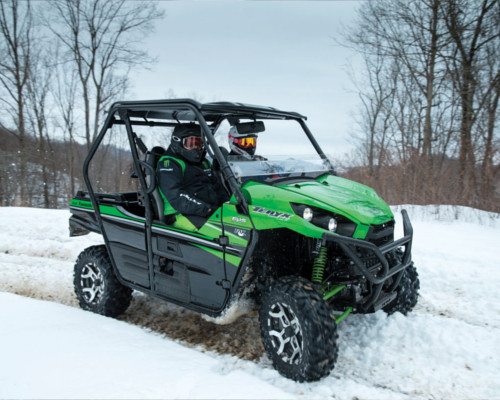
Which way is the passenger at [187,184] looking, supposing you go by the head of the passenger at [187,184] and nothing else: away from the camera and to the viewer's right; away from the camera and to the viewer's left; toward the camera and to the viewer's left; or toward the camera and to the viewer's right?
toward the camera and to the viewer's right

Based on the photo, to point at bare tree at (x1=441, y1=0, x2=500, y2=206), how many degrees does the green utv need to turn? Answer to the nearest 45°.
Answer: approximately 90° to its left

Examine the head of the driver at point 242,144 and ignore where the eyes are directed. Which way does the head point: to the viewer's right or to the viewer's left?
to the viewer's right

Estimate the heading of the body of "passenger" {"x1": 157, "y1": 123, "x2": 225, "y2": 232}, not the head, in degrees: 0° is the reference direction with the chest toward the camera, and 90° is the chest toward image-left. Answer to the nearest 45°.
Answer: approximately 315°

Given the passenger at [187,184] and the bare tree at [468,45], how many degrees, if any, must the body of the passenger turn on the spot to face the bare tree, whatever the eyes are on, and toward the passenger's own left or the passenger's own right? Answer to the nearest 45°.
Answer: approximately 90° to the passenger's own left

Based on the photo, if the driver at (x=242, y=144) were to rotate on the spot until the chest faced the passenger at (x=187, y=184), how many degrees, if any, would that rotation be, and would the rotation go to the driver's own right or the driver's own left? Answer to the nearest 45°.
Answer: approximately 90° to the driver's own right
